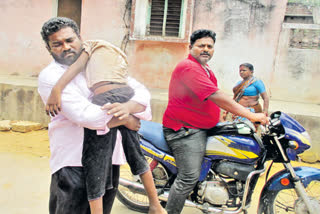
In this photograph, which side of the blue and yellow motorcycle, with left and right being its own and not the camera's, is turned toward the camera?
right

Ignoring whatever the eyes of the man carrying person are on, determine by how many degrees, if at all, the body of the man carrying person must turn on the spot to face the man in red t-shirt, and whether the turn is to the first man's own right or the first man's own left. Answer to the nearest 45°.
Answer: approximately 90° to the first man's own left

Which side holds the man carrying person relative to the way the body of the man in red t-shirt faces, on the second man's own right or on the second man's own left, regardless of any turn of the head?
on the second man's own right

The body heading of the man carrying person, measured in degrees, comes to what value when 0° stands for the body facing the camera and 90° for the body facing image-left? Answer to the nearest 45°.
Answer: approximately 315°

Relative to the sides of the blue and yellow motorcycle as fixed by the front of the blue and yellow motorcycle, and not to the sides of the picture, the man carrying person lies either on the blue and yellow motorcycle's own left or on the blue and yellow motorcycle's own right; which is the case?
on the blue and yellow motorcycle's own right
